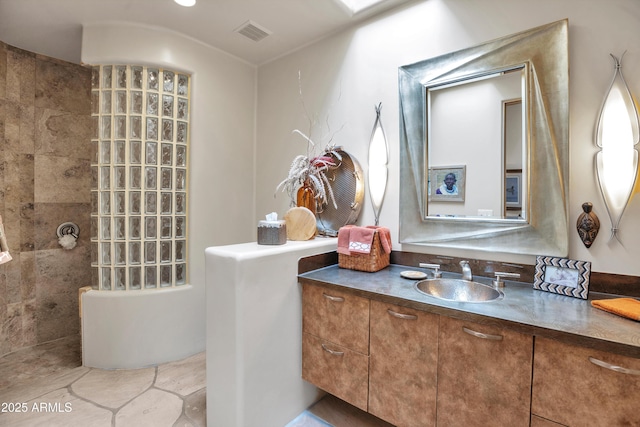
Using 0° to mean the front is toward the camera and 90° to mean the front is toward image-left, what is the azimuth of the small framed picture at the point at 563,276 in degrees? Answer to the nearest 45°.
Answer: approximately 0°

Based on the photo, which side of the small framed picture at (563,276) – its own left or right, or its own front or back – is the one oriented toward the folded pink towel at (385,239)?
right

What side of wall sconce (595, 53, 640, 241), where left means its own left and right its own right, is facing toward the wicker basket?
right

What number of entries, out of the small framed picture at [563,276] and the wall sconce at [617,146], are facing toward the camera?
2

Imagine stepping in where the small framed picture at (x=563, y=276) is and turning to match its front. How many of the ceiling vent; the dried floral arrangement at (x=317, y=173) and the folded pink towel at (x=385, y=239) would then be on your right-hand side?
3

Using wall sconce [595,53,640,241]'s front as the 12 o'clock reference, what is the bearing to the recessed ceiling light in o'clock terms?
The recessed ceiling light is roughly at 2 o'clock from the wall sconce.
